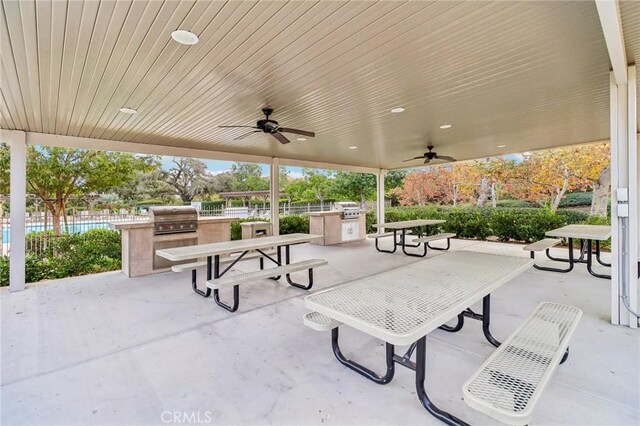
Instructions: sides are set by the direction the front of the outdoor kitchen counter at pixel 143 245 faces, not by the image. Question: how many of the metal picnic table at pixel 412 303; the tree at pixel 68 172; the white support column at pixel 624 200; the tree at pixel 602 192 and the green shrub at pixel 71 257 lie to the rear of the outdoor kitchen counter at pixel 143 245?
2

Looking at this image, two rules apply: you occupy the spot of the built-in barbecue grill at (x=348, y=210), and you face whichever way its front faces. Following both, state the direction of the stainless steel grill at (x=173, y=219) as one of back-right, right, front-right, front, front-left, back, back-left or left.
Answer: right

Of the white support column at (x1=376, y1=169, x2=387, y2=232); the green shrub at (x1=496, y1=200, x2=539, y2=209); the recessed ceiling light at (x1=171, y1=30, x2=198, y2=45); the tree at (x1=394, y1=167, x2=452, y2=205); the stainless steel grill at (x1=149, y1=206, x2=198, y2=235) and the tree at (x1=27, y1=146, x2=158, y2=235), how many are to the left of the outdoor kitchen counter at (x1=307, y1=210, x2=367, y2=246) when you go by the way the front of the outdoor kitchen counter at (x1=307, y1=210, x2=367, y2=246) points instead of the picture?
3

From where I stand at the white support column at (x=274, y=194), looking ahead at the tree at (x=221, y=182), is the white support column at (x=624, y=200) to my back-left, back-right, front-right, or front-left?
back-right

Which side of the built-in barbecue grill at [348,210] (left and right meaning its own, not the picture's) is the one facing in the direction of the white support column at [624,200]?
front

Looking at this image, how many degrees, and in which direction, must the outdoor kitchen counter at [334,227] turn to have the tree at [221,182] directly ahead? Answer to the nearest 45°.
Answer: approximately 180°

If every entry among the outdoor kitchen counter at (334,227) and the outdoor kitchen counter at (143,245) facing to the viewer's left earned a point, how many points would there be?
0

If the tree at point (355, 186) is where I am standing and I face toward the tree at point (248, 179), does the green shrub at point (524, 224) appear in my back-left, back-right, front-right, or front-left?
back-left

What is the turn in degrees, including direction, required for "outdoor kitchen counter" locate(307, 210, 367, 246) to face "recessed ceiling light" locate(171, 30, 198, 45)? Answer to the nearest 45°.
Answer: approximately 45° to its right

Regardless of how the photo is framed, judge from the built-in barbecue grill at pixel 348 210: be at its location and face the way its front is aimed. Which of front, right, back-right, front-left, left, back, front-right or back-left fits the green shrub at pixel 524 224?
front-left

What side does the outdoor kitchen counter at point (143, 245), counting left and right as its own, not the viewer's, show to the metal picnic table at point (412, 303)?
front

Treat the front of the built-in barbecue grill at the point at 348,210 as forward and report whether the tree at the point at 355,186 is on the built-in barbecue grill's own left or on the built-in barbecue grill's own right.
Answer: on the built-in barbecue grill's own left

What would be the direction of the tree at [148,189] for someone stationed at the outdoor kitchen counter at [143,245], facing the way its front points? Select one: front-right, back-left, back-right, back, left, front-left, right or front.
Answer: back-left

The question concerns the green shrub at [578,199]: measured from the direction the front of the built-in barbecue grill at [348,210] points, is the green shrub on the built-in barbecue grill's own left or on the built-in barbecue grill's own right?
on the built-in barbecue grill's own left

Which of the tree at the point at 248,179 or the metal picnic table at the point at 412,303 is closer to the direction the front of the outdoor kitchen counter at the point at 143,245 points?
the metal picnic table

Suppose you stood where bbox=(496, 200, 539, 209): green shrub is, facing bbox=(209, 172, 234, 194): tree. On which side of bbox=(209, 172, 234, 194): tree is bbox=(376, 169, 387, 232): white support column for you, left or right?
left
